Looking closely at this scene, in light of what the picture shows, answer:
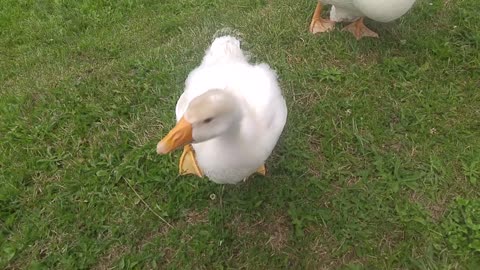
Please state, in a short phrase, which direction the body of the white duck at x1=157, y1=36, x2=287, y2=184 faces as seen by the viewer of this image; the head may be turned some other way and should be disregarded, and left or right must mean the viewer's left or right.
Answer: facing the viewer

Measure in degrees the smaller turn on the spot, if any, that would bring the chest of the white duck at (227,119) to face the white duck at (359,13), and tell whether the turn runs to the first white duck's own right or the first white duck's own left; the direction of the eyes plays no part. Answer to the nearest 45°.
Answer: approximately 135° to the first white duck's own left
